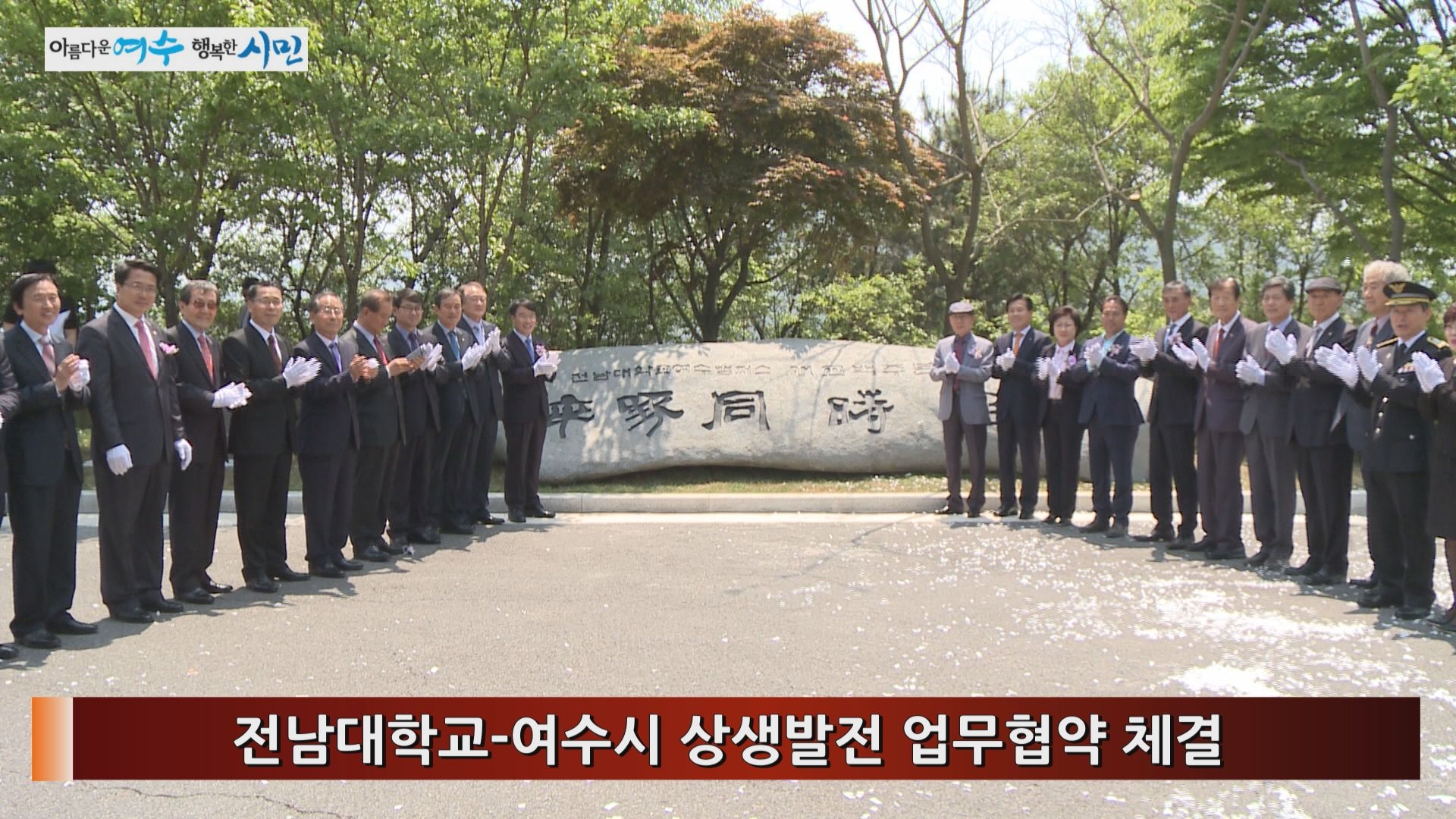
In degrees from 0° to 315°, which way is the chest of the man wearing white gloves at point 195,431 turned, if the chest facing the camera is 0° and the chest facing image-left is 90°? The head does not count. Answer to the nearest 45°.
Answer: approximately 315°

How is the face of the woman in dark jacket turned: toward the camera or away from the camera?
toward the camera

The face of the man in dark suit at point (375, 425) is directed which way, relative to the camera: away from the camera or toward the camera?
toward the camera

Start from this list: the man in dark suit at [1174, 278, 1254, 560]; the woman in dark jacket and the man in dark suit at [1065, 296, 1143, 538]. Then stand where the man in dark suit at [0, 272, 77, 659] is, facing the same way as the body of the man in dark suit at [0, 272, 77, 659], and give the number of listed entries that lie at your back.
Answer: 0

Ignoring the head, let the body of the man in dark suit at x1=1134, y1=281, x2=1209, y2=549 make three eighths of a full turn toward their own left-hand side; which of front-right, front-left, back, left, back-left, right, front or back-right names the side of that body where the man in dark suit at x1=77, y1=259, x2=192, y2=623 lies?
back-right

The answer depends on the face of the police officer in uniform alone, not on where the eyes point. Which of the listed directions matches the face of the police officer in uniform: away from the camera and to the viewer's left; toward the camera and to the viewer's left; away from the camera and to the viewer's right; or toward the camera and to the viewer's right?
toward the camera and to the viewer's left

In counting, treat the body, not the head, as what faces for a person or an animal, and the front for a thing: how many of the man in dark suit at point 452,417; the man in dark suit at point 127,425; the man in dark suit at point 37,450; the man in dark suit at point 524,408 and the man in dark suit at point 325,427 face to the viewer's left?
0

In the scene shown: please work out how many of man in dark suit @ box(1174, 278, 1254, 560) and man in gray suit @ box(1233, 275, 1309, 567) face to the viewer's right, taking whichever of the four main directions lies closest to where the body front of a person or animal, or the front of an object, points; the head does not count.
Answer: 0

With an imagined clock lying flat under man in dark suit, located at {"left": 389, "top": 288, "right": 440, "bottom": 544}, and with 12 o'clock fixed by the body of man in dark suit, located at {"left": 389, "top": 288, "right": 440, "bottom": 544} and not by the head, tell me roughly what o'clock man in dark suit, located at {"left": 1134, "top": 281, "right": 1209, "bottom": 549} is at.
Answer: man in dark suit, located at {"left": 1134, "top": 281, "right": 1209, "bottom": 549} is roughly at 11 o'clock from man in dark suit, located at {"left": 389, "top": 288, "right": 440, "bottom": 544}.

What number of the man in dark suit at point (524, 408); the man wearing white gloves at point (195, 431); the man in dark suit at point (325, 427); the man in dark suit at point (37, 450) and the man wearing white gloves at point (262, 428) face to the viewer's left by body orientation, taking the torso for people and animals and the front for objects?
0

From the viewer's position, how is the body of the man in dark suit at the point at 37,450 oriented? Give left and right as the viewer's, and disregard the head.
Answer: facing the viewer and to the right of the viewer

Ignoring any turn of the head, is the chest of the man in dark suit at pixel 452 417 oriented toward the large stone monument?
no

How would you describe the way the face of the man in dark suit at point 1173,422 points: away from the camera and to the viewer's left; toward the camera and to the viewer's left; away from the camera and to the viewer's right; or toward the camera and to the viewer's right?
toward the camera and to the viewer's left

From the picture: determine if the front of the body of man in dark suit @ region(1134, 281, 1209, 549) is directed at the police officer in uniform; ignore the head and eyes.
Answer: no

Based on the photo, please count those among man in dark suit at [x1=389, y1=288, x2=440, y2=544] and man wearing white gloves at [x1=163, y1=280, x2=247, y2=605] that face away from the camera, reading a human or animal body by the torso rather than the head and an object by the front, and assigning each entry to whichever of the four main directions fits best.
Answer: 0

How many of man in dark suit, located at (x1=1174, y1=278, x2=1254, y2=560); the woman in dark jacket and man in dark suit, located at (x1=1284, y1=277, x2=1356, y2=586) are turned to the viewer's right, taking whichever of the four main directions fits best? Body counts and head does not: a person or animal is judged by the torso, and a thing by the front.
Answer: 0

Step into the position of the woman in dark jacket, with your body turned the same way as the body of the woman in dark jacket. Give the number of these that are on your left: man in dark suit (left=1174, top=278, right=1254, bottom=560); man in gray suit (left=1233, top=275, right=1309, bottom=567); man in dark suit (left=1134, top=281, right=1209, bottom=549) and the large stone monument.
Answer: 3
